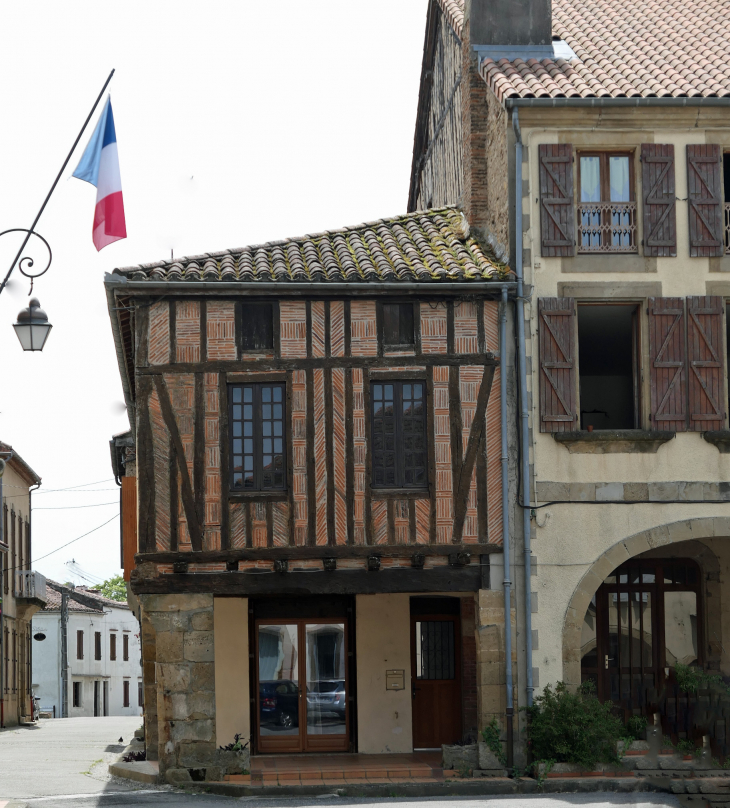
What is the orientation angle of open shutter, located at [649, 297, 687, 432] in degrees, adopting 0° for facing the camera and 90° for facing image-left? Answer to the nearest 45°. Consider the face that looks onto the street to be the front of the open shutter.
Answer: approximately 0°

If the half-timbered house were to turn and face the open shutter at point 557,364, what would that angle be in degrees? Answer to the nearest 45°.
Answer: approximately 90° to its left

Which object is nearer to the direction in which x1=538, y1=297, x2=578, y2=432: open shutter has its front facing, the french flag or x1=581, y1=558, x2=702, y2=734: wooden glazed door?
the french flag
